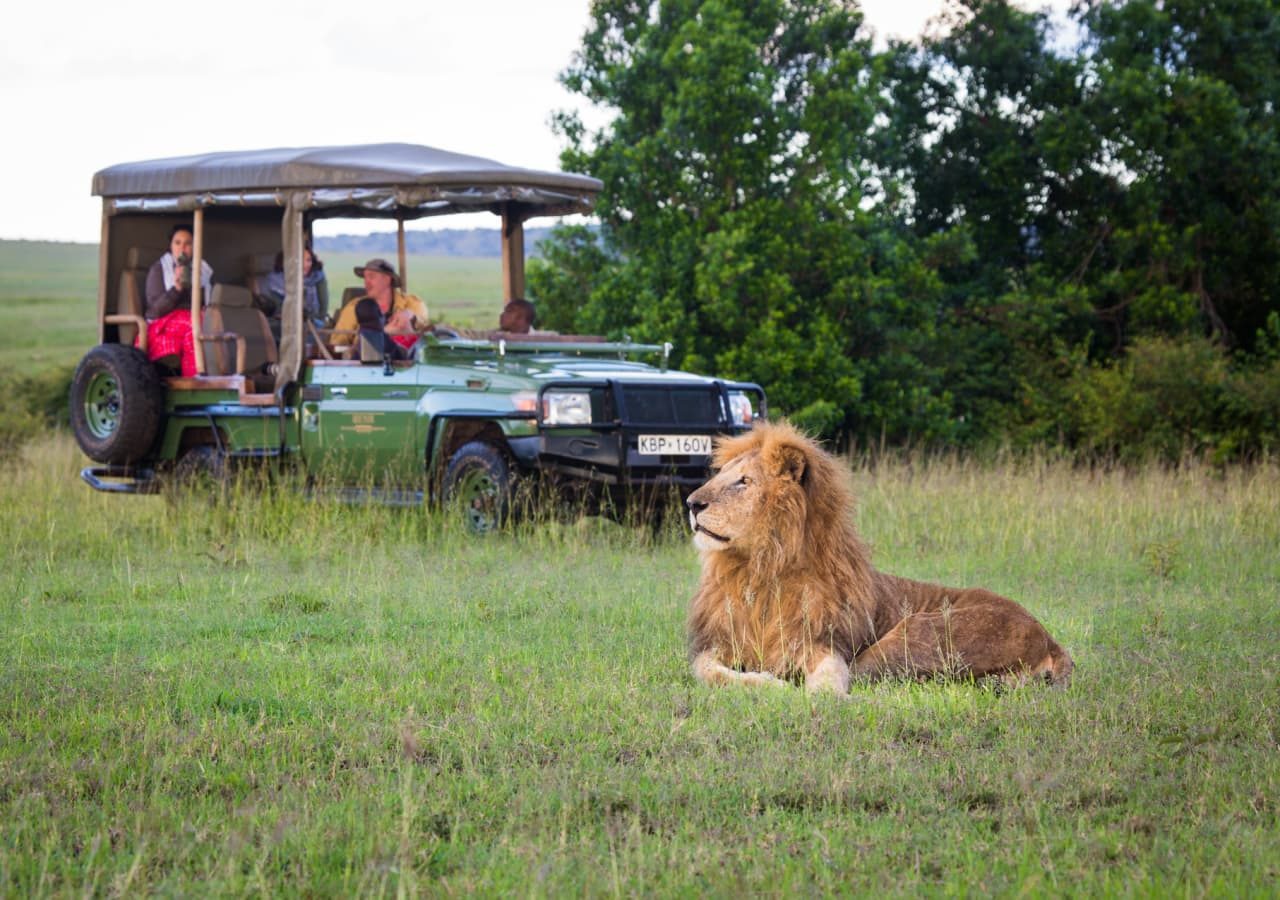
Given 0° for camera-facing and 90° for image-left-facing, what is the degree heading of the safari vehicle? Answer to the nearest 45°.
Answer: approximately 315°

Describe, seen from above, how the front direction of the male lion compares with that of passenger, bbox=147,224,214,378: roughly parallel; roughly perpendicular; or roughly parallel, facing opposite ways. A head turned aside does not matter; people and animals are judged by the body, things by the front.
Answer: roughly perpendicular

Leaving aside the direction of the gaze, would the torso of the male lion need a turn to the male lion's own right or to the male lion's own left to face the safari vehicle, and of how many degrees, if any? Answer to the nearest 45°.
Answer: approximately 90° to the male lion's own right

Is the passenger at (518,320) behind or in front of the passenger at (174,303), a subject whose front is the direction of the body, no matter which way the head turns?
in front

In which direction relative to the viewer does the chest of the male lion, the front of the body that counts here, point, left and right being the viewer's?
facing the viewer and to the left of the viewer

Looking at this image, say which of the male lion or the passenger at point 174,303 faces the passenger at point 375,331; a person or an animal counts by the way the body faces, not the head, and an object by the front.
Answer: the passenger at point 174,303

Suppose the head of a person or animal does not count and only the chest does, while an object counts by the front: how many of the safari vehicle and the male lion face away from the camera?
0

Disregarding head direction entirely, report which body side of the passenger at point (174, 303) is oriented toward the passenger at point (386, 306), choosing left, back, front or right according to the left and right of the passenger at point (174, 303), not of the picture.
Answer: front

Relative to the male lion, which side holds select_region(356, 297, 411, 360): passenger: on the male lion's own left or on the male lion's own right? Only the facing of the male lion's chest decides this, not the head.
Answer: on the male lion's own right

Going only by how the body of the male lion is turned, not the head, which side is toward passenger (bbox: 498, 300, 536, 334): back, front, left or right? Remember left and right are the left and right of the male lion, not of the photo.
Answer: right

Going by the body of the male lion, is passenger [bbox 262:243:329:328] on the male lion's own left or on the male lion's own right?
on the male lion's own right

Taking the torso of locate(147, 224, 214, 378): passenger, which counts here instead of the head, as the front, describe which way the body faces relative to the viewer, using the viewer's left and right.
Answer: facing the viewer and to the right of the viewer

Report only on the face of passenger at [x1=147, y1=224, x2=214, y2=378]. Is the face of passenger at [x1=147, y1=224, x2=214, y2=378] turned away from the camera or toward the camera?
toward the camera
